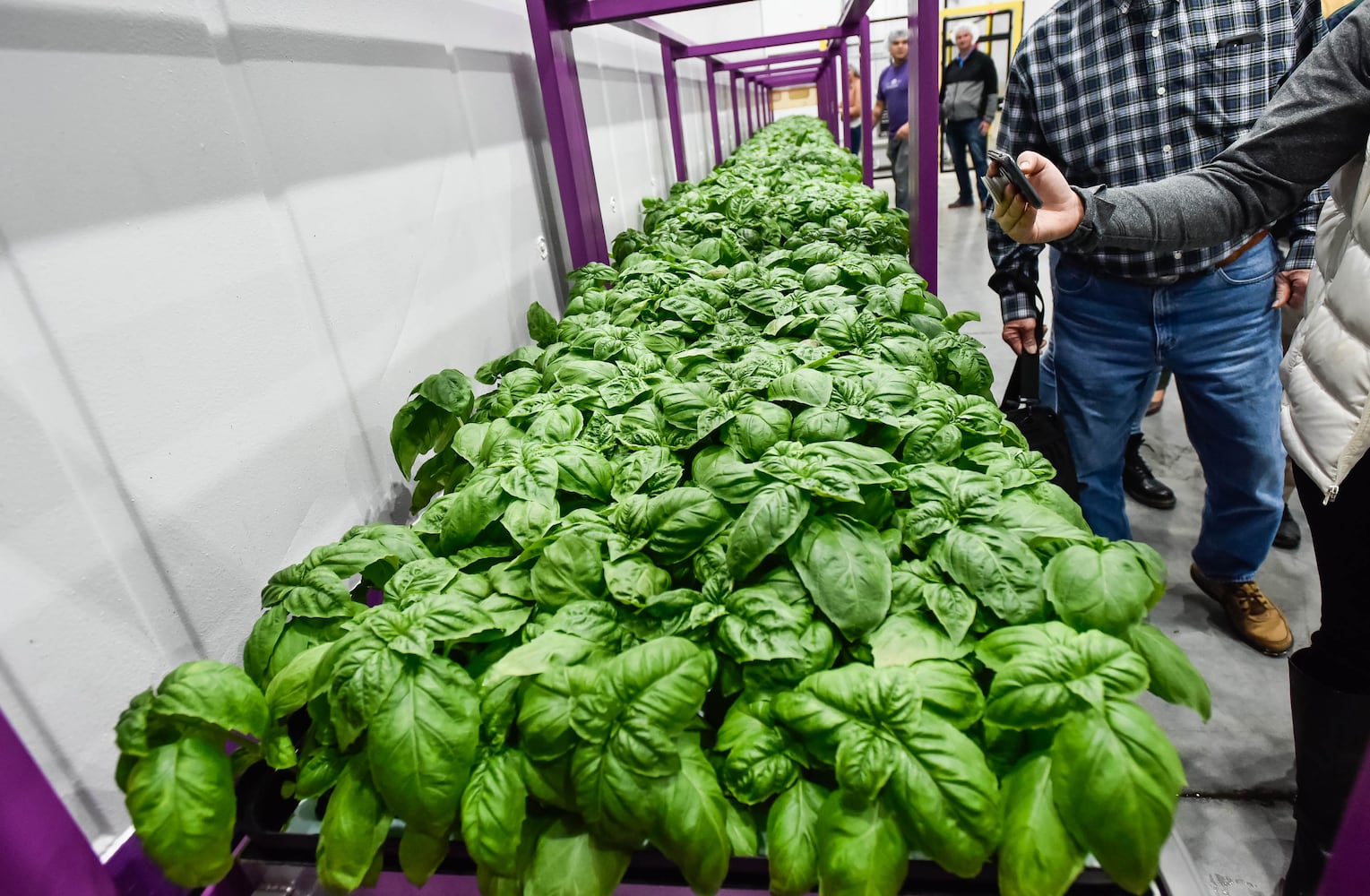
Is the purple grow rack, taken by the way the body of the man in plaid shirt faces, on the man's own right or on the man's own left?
on the man's own right

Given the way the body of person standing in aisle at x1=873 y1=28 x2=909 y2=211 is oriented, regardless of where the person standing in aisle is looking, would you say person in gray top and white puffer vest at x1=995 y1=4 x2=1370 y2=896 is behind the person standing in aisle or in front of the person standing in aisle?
in front

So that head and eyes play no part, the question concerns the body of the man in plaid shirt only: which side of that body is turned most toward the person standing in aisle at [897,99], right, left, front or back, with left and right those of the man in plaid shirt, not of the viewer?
back

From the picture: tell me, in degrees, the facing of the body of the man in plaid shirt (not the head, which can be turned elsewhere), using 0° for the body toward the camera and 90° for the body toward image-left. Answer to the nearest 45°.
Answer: approximately 0°

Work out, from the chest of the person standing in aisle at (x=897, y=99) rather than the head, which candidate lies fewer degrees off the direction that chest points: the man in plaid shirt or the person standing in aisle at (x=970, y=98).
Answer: the man in plaid shirt

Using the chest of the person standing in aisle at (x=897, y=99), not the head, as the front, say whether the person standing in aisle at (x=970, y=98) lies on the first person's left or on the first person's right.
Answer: on the first person's left

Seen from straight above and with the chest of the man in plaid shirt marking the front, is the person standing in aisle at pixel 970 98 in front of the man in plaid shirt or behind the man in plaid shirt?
behind

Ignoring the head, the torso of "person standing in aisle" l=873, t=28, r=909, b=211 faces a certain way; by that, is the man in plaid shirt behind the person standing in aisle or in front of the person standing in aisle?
in front

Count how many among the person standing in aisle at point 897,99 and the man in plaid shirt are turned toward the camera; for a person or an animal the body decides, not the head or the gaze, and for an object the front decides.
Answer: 2
